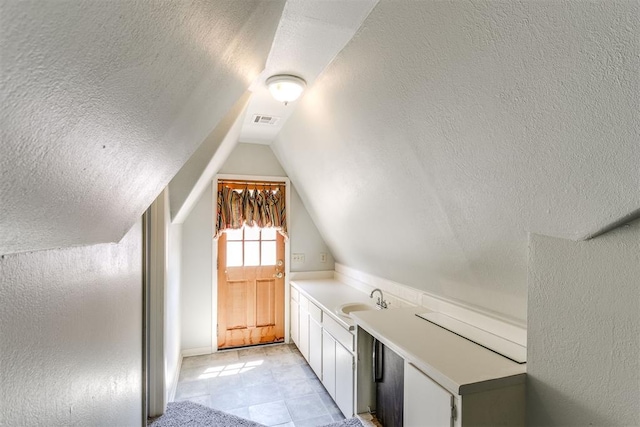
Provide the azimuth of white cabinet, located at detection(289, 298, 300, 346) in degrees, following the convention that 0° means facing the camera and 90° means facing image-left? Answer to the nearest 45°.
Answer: approximately 90°

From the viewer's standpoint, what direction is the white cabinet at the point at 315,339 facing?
to the viewer's left

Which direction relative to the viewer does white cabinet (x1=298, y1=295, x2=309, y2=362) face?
to the viewer's left

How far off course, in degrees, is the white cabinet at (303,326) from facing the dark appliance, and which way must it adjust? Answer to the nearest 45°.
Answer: approximately 90° to its left

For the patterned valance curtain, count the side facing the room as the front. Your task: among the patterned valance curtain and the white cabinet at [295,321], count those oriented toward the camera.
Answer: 1

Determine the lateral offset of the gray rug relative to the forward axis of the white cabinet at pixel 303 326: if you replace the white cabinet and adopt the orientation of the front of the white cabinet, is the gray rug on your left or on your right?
on your left

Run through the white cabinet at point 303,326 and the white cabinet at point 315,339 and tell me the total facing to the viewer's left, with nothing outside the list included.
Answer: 2
